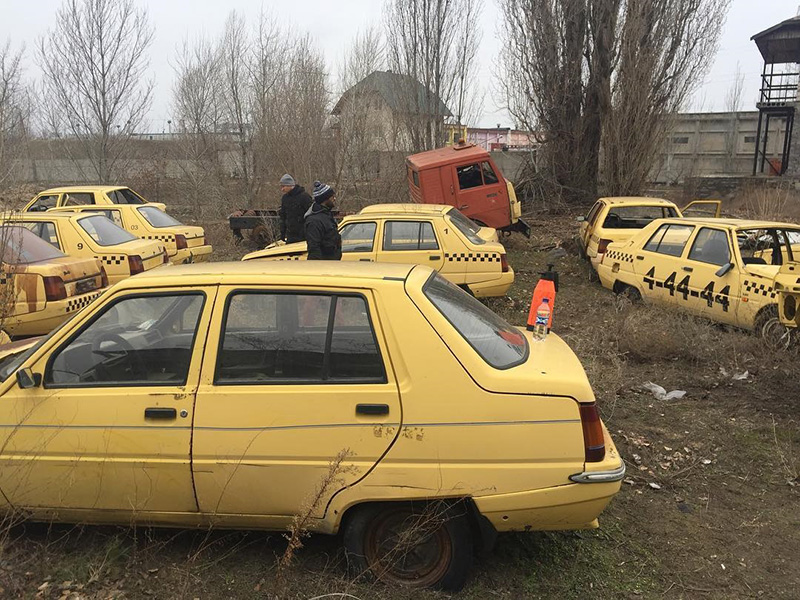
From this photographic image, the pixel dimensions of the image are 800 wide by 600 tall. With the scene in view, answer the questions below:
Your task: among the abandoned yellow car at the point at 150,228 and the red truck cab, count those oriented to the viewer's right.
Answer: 1

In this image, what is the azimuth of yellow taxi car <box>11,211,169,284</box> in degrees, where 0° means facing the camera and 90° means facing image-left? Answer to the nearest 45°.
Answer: approximately 135°

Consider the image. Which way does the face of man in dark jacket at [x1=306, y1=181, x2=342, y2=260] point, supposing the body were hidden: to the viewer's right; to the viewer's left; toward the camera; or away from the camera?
to the viewer's right

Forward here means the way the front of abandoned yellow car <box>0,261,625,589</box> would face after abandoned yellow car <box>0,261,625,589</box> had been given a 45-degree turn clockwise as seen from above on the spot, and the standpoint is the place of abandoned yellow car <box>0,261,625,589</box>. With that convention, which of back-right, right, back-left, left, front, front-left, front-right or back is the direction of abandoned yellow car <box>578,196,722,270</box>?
right

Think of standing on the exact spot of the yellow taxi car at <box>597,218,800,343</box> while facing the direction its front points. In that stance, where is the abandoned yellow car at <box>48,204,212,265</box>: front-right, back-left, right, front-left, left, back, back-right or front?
back-right

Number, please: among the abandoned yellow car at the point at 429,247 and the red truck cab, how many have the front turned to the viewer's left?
1

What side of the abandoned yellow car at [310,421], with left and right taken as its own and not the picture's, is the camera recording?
left

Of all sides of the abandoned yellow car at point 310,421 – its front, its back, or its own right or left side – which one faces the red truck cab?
right

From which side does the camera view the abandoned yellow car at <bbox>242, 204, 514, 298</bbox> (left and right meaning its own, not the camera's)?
left

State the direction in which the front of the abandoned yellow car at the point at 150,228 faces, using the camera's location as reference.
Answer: facing away from the viewer and to the left of the viewer

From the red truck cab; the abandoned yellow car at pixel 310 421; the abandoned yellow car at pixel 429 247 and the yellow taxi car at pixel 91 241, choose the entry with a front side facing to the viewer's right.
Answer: the red truck cab

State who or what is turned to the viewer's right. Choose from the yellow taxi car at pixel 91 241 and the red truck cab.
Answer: the red truck cab
